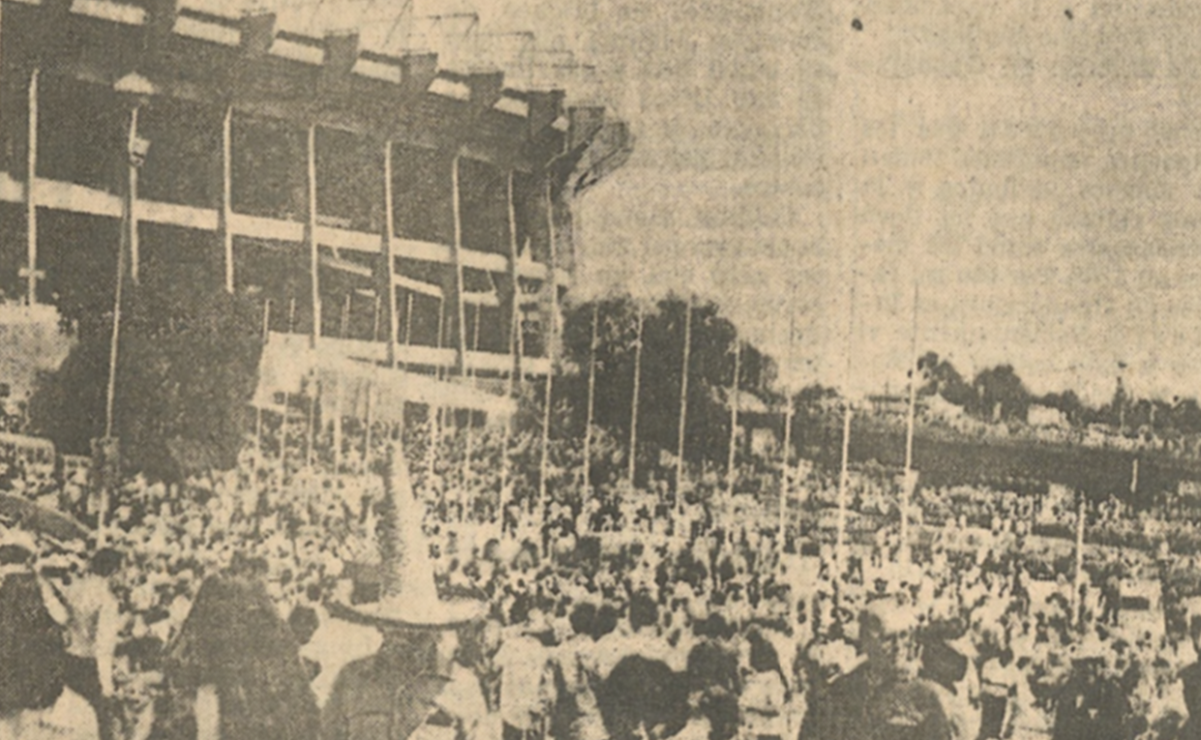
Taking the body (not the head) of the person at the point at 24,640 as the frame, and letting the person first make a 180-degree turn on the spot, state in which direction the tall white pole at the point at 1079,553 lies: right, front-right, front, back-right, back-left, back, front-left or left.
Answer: left

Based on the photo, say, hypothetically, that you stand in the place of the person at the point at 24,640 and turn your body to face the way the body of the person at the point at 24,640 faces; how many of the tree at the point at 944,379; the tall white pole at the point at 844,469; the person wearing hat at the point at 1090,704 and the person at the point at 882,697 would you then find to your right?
4

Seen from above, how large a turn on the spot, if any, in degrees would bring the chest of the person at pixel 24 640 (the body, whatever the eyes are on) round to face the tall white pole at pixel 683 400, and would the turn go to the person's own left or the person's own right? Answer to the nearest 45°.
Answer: approximately 90° to the person's own right

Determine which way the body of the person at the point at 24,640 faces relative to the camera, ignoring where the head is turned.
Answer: away from the camera

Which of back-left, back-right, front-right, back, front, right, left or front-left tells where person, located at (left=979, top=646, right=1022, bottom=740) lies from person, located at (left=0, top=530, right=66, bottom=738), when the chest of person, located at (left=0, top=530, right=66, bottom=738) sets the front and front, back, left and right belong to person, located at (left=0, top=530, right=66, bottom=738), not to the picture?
right

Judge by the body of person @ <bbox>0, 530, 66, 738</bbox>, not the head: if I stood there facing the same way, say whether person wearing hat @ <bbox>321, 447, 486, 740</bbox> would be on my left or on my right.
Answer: on my right

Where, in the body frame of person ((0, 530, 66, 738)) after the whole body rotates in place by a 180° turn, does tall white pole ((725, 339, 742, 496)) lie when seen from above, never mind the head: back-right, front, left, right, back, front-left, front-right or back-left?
left

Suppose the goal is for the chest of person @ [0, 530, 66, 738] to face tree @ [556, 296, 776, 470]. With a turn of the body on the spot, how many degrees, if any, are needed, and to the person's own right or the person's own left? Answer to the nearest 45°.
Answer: approximately 90° to the person's own right
